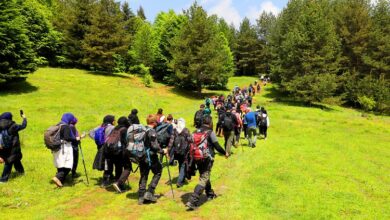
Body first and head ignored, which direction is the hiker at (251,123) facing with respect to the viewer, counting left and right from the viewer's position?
facing away from the viewer

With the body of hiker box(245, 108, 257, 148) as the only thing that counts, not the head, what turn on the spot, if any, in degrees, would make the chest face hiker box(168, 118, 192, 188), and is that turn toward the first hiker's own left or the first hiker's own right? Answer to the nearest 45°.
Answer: approximately 180°

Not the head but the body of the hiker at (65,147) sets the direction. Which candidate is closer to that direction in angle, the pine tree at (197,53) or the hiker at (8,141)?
the pine tree

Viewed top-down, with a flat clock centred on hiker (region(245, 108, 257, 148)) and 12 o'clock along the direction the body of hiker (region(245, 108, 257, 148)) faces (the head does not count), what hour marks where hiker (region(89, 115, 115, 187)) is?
hiker (region(89, 115, 115, 187)) is roughly at 7 o'clock from hiker (region(245, 108, 257, 148)).

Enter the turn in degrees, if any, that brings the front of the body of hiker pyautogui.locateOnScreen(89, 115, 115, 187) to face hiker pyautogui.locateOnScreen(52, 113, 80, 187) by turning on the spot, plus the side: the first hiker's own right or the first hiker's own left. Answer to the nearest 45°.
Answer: approximately 135° to the first hiker's own left

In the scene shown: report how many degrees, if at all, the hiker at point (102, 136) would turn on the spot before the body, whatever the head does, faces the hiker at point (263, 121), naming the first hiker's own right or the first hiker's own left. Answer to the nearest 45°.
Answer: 0° — they already face them

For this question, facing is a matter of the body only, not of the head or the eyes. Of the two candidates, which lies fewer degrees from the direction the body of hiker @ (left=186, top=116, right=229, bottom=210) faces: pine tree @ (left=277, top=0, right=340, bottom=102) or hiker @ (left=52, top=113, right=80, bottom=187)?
the pine tree

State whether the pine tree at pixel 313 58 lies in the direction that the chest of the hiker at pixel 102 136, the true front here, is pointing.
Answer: yes

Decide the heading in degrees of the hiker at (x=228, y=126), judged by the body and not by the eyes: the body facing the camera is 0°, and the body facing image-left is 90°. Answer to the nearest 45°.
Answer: approximately 180°

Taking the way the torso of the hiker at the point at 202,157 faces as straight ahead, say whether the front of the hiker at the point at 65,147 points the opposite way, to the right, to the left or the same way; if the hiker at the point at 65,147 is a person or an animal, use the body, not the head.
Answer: the same way

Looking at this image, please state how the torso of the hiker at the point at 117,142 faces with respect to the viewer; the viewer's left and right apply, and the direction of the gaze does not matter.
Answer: facing away from the viewer and to the right of the viewer

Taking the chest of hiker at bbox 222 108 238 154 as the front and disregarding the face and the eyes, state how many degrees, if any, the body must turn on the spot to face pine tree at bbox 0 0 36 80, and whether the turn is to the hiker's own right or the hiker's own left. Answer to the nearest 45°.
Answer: approximately 45° to the hiker's own left

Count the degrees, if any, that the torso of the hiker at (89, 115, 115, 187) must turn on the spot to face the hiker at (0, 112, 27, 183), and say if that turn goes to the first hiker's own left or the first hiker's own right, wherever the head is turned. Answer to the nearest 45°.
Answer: approximately 135° to the first hiker's own left
